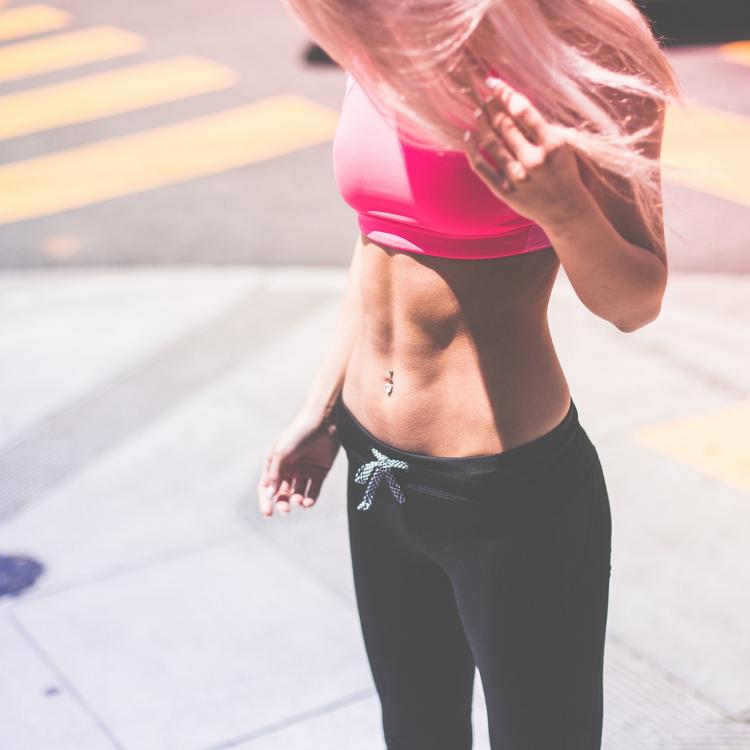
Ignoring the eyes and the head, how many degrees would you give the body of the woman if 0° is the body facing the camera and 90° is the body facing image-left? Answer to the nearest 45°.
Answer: approximately 45°
